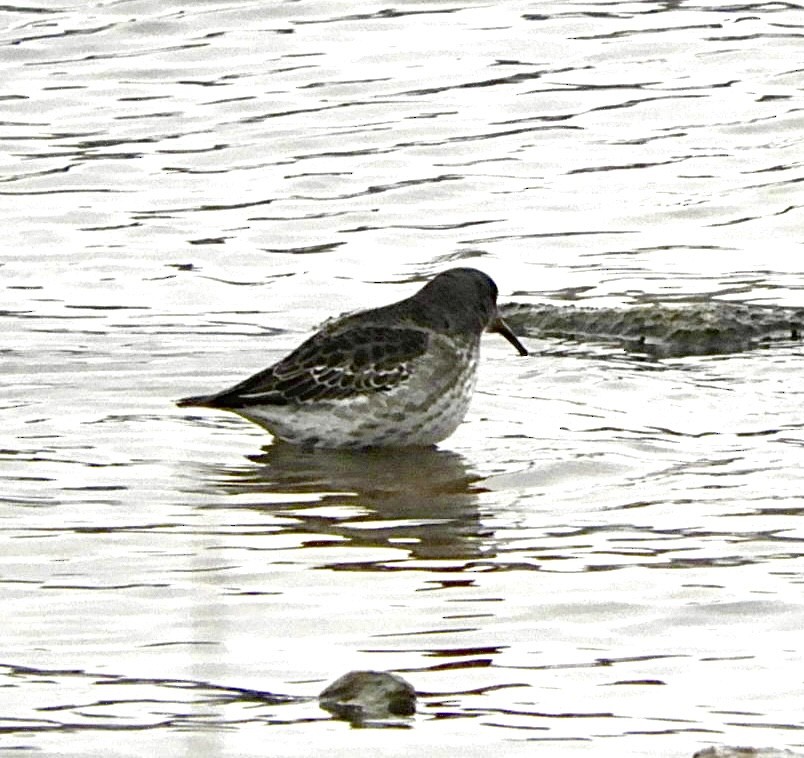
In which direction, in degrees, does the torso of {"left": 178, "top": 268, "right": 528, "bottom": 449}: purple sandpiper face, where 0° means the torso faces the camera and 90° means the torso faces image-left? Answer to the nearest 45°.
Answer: approximately 270°

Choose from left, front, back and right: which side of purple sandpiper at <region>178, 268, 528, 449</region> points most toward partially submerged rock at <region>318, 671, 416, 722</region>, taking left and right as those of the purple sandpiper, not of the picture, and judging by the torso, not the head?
right
